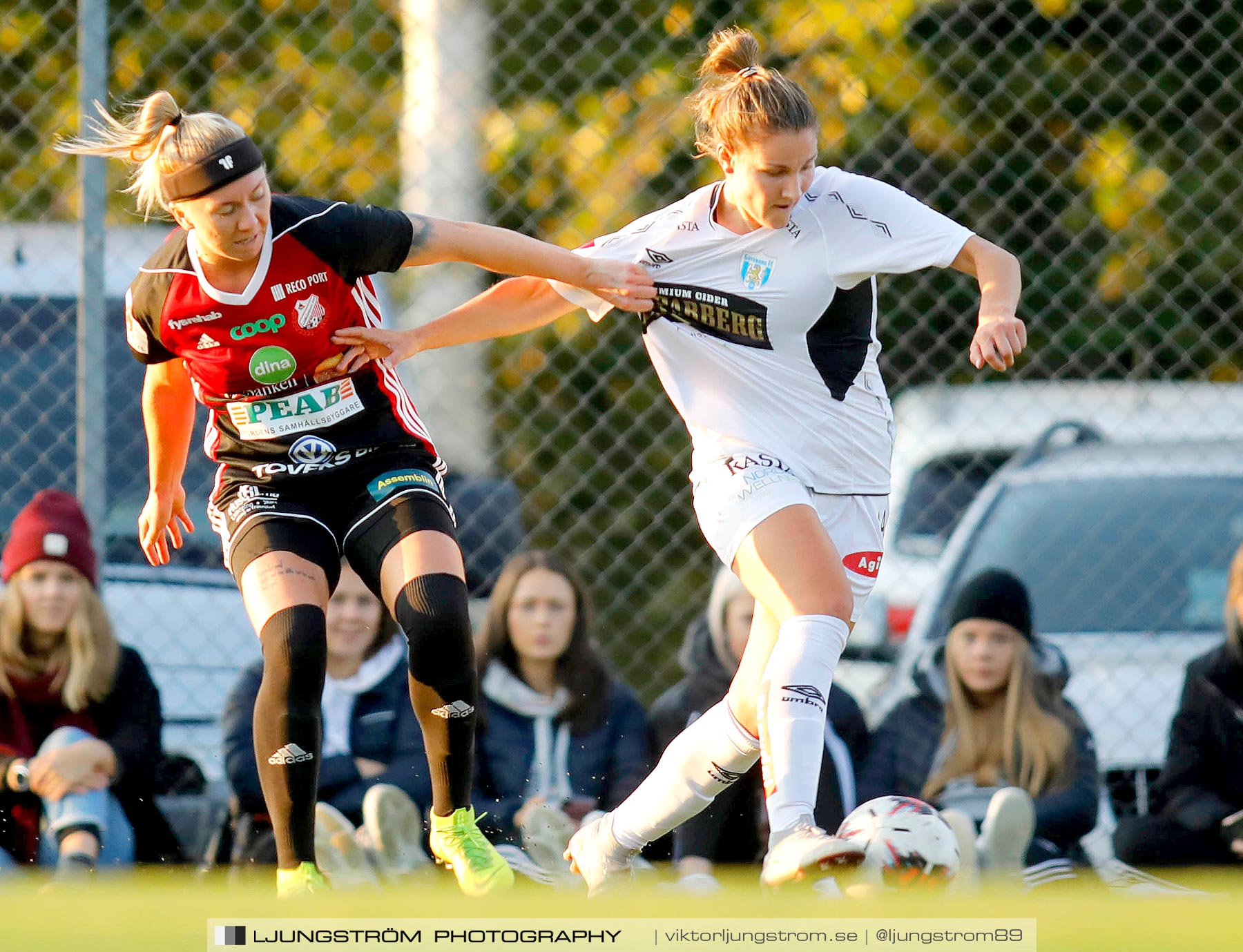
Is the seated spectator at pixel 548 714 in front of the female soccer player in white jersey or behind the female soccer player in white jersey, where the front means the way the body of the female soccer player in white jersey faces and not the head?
behind

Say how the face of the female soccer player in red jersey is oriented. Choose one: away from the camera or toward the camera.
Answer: toward the camera

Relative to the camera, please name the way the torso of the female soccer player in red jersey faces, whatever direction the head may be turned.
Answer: toward the camera

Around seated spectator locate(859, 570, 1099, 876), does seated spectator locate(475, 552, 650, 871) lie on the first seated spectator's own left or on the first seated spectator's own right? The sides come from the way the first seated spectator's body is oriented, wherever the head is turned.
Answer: on the first seated spectator's own right

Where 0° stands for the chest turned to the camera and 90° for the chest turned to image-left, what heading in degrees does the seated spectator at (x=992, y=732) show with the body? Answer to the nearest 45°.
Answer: approximately 0°

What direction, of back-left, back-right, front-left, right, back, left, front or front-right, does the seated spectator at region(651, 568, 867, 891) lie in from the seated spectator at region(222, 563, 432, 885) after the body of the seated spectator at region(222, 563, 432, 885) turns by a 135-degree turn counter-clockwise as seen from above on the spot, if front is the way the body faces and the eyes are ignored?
front-right

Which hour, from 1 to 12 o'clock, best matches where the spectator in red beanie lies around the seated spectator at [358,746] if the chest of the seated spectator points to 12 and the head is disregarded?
The spectator in red beanie is roughly at 3 o'clock from the seated spectator.

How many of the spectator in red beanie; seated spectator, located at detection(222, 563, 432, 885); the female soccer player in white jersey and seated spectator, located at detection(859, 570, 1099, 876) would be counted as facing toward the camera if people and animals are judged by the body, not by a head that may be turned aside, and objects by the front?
4

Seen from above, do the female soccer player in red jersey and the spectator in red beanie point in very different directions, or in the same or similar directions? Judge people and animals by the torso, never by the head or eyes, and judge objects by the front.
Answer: same or similar directions

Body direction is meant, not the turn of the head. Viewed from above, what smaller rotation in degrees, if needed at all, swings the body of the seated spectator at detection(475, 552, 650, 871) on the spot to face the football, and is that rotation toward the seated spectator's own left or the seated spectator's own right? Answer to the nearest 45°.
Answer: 0° — they already face it

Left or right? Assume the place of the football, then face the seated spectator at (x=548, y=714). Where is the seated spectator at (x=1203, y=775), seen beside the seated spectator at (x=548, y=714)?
right

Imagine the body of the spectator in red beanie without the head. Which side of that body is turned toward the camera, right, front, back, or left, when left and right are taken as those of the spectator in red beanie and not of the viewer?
front
